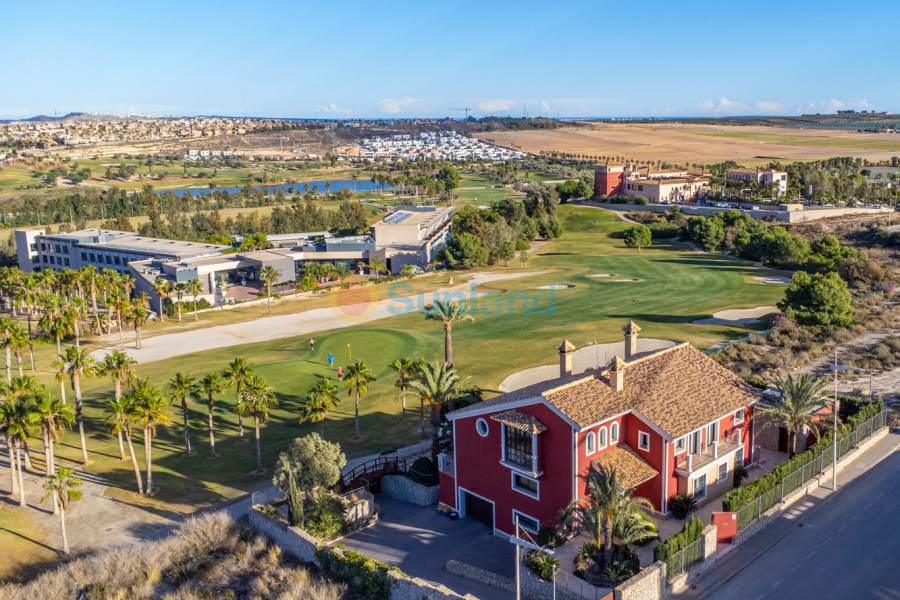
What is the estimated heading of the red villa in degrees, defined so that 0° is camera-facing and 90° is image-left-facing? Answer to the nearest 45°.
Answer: approximately 315°

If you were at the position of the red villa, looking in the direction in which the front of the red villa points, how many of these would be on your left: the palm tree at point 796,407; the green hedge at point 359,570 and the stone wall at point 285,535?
1

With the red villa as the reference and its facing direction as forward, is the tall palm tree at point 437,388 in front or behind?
behind

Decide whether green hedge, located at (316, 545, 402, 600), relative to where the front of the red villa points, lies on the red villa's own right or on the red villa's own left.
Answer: on the red villa's own right

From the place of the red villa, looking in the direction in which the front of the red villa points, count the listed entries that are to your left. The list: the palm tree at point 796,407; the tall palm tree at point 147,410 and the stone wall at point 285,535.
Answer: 1

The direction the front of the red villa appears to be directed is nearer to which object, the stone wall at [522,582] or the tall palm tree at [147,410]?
the stone wall

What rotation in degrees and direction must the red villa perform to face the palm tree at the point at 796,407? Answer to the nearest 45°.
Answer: approximately 90° to its left

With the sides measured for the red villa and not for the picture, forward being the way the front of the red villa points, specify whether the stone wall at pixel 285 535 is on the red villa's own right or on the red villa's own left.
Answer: on the red villa's own right

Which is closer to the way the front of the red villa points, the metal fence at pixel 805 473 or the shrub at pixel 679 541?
the shrub

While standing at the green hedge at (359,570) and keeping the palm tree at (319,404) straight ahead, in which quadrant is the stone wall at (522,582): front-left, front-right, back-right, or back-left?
back-right

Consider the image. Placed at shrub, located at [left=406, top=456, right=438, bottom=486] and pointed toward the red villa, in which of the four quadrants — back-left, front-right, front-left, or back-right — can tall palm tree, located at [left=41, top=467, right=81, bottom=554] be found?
back-right

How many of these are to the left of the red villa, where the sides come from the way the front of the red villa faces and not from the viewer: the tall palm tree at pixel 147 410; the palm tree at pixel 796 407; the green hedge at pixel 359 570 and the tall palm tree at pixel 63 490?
1
